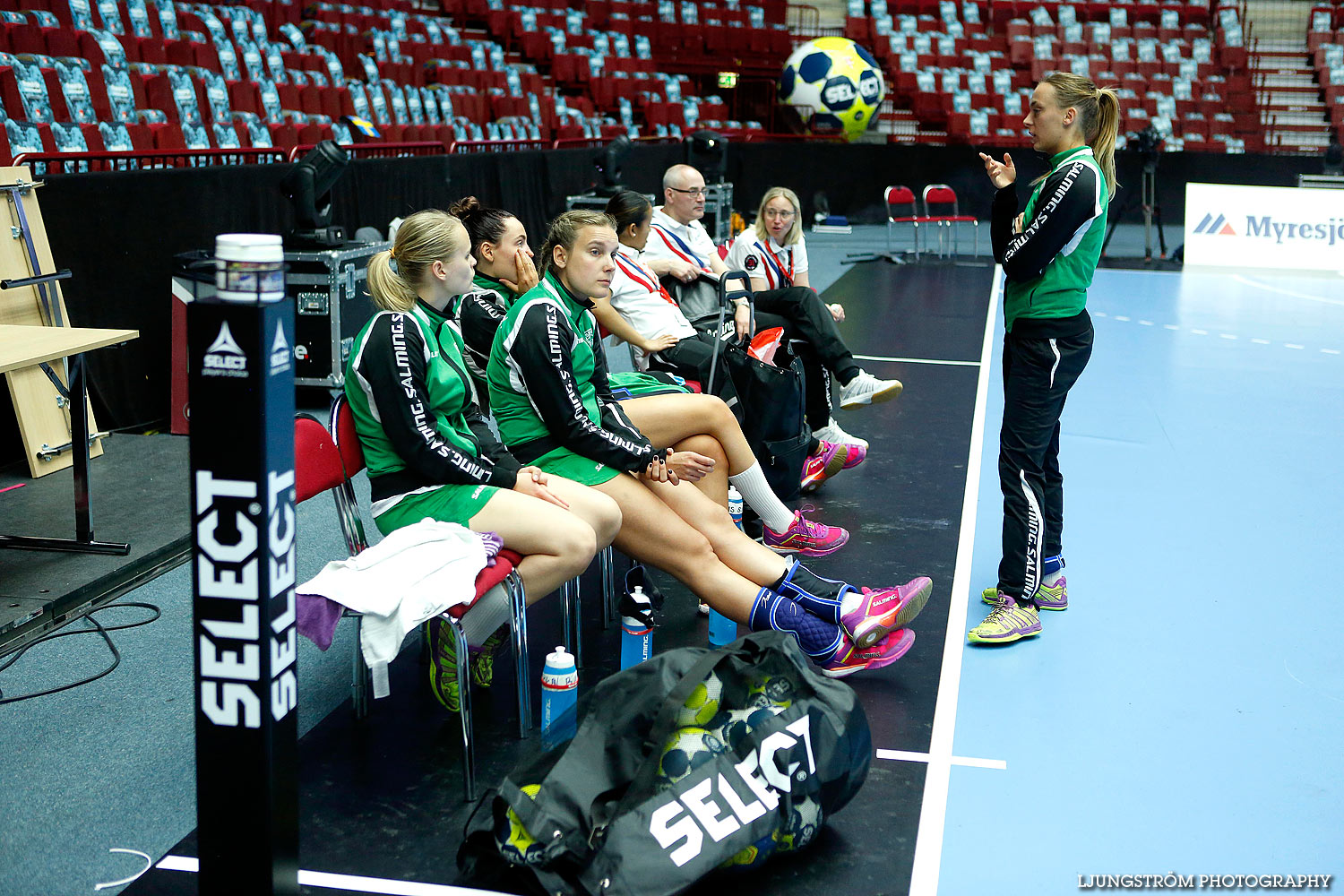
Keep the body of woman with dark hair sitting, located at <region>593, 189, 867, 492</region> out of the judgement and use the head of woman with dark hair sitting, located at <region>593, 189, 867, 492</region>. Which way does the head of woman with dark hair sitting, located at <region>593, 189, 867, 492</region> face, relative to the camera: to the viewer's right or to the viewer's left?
to the viewer's right

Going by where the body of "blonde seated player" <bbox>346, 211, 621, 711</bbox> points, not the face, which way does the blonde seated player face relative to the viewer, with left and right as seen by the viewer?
facing to the right of the viewer

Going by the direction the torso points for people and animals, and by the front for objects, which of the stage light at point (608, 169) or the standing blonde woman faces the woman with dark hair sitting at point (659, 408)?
the standing blonde woman

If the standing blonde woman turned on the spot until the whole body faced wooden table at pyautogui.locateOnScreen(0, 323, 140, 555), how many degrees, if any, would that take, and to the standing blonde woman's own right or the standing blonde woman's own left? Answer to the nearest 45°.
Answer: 0° — they already face it

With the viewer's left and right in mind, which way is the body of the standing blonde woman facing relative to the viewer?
facing to the left of the viewer

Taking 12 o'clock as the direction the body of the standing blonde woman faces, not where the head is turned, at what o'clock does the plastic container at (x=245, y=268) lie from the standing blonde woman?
The plastic container is roughly at 10 o'clock from the standing blonde woman.

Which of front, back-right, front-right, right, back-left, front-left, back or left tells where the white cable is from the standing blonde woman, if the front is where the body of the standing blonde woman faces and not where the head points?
front-left

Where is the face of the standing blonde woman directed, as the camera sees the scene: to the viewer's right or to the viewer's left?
to the viewer's left

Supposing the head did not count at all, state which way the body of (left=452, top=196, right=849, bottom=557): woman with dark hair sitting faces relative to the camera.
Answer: to the viewer's right
